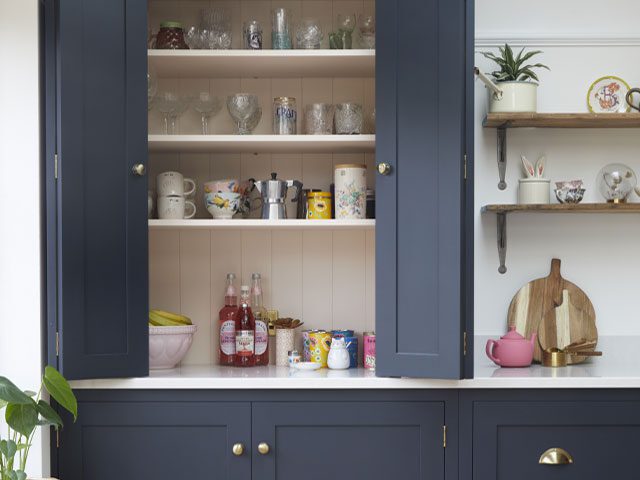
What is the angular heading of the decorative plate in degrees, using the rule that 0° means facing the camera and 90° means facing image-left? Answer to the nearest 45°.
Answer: approximately 0°

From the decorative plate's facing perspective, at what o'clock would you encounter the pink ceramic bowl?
The pink ceramic bowl is roughly at 2 o'clock from the decorative plate.
